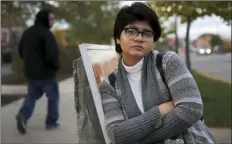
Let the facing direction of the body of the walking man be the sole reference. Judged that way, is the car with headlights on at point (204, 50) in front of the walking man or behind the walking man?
in front

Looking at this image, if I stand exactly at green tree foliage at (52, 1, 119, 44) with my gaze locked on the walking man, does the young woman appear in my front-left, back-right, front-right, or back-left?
front-left

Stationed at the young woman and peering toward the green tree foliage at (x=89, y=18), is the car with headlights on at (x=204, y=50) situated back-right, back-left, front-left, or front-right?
front-right

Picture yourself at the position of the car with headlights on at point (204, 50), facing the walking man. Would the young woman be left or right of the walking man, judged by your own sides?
left

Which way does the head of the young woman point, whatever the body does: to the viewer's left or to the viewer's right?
to the viewer's left

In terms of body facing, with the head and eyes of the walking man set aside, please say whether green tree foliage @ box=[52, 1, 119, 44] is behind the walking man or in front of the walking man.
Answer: in front

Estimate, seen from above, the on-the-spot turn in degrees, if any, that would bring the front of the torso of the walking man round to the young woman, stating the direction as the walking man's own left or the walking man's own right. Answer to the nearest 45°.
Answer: approximately 135° to the walking man's own right
